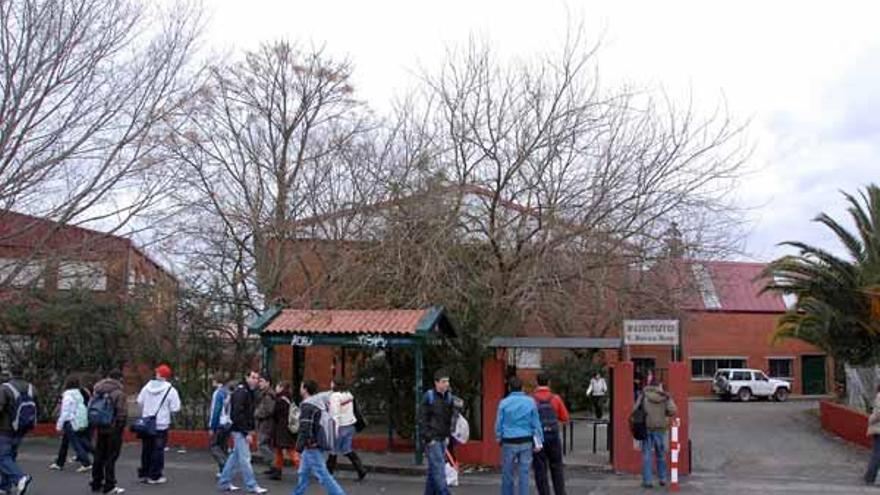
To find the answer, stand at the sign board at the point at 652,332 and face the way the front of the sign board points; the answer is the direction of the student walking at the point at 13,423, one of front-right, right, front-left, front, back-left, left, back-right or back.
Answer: front-right

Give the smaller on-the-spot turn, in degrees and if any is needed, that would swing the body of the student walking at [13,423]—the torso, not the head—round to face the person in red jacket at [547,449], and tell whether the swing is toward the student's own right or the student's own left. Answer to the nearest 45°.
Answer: approximately 135° to the student's own right

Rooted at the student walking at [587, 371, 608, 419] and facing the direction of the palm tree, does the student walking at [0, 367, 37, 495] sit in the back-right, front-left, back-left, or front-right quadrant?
back-right

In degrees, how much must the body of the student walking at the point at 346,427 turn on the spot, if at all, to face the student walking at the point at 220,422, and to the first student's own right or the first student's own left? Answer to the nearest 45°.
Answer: approximately 45° to the first student's own left

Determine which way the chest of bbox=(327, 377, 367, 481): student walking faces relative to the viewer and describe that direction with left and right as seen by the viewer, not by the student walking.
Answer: facing away from the viewer and to the left of the viewer

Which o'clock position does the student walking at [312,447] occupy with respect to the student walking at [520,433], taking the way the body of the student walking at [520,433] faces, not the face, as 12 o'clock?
the student walking at [312,447] is roughly at 9 o'clock from the student walking at [520,433].

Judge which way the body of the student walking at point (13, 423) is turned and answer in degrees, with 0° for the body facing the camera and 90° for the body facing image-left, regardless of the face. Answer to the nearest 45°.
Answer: approximately 135°

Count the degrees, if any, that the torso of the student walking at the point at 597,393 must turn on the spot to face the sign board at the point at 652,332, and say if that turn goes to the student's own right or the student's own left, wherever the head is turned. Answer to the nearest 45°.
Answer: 0° — they already face it

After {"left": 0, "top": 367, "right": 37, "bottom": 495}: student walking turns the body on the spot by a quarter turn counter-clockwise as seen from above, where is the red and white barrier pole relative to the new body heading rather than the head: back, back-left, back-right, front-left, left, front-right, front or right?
back-left

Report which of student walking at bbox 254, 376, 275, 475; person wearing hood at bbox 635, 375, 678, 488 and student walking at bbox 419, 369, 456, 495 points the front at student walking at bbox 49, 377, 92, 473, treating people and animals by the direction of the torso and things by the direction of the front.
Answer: student walking at bbox 254, 376, 275, 475

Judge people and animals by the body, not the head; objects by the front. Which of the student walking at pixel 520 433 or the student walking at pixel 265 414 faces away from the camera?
the student walking at pixel 520 433

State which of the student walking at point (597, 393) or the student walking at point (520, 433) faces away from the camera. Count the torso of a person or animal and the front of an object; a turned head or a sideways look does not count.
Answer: the student walking at point (520, 433)

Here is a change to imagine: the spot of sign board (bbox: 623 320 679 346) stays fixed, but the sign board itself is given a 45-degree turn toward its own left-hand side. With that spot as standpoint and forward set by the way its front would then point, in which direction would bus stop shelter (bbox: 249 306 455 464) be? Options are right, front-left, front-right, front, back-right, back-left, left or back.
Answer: back-right
